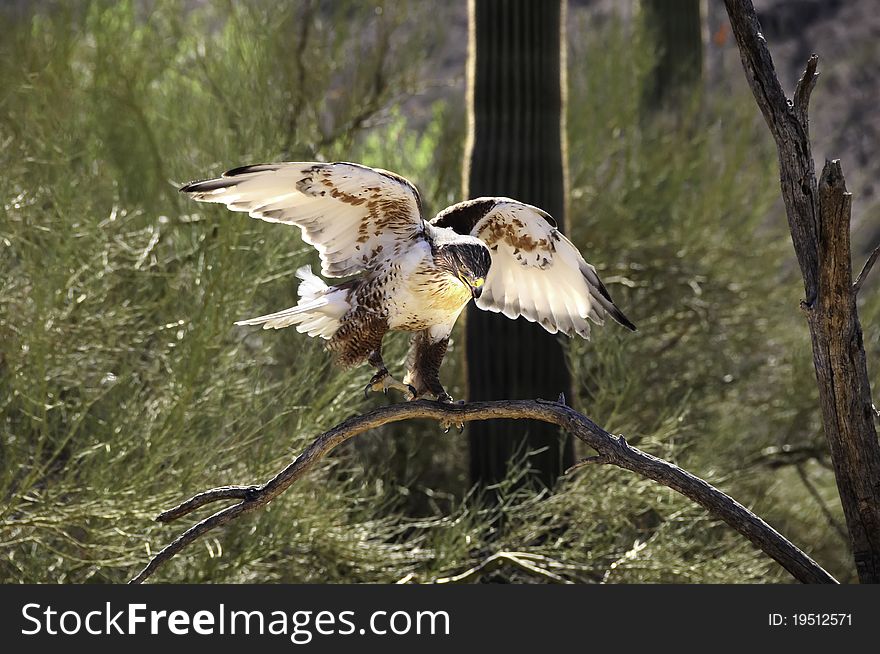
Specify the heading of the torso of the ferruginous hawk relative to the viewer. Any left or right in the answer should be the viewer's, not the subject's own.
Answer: facing the viewer and to the right of the viewer

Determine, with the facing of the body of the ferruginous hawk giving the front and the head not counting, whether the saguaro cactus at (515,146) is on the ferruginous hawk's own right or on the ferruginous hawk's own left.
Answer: on the ferruginous hawk's own left

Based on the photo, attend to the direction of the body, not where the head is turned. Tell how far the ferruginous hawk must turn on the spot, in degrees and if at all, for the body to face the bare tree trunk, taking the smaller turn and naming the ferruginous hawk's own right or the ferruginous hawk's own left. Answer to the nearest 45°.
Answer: approximately 45° to the ferruginous hawk's own left
